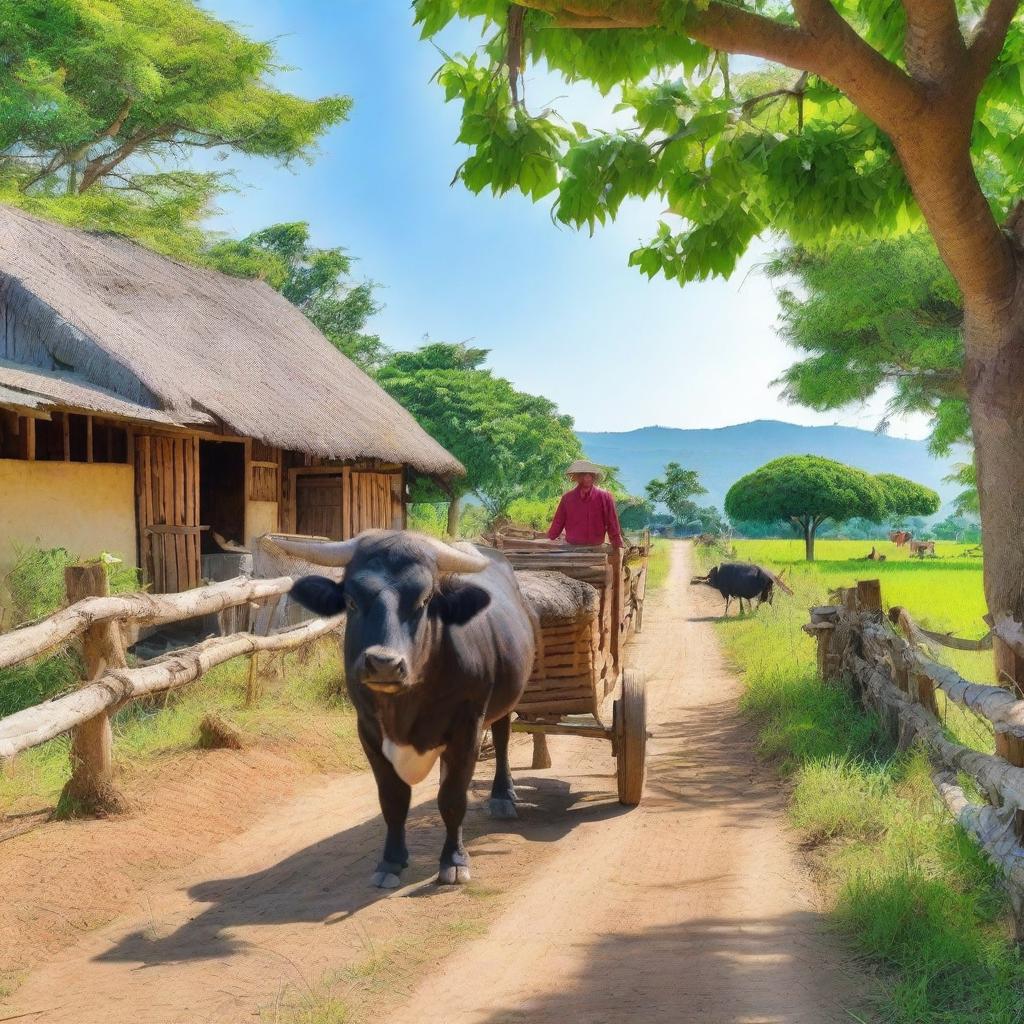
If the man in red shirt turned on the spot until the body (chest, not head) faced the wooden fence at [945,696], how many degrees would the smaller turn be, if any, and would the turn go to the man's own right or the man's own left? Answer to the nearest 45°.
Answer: approximately 45° to the man's own left

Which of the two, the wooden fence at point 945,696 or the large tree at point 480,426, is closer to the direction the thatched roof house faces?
the wooden fence

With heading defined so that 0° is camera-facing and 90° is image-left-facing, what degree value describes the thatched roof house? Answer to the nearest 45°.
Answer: approximately 315°

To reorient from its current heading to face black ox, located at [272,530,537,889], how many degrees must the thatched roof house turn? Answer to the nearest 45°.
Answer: approximately 45° to its right

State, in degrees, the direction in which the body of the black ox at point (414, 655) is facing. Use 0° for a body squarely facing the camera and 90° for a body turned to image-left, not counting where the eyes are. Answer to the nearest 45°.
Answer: approximately 45°
